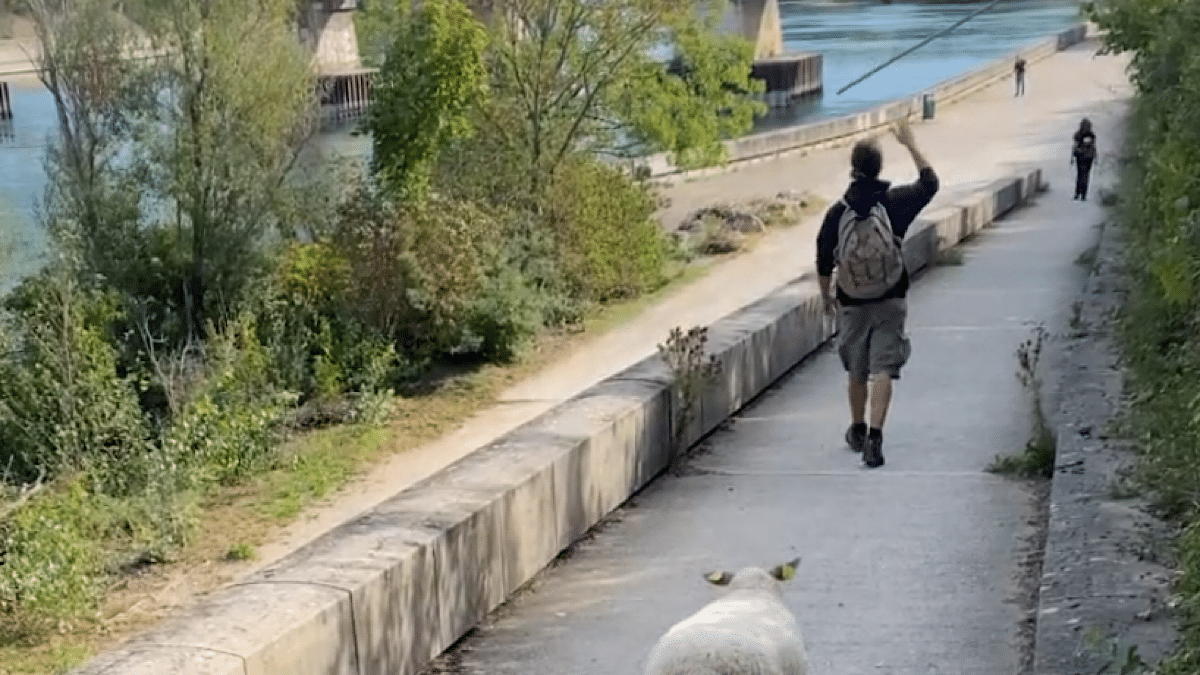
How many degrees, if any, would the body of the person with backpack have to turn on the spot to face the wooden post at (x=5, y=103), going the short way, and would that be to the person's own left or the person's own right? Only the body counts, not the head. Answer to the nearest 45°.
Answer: approximately 45° to the person's own left

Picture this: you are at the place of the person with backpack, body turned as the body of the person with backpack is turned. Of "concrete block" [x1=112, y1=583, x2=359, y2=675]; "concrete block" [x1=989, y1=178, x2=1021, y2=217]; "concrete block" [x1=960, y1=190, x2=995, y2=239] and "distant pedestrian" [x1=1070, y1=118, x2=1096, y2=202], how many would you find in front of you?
3

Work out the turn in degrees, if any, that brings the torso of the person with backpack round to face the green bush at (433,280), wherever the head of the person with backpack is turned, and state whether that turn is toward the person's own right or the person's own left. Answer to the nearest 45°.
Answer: approximately 45° to the person's own left

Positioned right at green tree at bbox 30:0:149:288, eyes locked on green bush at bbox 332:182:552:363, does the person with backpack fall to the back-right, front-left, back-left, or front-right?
front-right

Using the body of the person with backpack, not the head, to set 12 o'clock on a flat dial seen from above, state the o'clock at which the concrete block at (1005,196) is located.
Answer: The concrete block is roughly at 12 o'clock from the person with backpack.

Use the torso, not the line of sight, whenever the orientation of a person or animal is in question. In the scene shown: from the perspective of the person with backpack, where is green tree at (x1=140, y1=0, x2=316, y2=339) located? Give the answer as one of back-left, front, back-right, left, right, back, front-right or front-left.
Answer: front-left

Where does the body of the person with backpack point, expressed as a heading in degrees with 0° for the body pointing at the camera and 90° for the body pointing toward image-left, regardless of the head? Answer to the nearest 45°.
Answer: approximately 180°

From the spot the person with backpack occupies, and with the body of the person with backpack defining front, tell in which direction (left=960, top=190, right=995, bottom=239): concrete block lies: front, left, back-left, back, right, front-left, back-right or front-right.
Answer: front

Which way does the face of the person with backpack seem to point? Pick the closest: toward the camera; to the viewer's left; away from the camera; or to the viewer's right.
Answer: away from the camera

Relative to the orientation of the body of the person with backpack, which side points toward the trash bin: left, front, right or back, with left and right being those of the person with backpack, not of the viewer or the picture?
front

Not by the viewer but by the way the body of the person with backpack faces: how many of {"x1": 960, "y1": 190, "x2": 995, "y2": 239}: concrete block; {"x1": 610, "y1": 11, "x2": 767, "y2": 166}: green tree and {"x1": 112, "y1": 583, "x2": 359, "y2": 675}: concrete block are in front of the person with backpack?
2

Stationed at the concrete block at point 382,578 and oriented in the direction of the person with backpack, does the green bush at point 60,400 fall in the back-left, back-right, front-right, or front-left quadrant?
front-left

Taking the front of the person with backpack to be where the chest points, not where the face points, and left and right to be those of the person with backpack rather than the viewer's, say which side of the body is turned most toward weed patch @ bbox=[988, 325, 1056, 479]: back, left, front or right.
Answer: right

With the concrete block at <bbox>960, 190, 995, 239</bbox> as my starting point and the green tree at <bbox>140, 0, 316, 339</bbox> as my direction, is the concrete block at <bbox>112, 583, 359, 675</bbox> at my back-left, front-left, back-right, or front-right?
front-left

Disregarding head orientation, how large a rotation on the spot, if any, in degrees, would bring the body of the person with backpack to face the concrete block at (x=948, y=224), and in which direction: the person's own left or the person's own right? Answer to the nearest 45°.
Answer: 0° — they already face it

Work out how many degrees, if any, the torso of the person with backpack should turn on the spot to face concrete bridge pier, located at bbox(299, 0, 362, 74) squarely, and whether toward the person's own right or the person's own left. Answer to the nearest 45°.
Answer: approximately 45° to the person's own left

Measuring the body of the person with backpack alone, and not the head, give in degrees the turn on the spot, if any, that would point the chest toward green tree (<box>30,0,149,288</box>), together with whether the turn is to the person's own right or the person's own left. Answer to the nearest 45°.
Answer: approximately 45° to the person's own left

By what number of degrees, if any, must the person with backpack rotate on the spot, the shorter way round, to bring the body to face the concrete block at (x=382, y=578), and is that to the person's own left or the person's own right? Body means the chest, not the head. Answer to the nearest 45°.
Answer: approximately 135° to the person's own left

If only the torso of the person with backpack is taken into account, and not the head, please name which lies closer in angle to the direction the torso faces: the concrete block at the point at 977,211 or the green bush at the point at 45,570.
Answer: the concrete block

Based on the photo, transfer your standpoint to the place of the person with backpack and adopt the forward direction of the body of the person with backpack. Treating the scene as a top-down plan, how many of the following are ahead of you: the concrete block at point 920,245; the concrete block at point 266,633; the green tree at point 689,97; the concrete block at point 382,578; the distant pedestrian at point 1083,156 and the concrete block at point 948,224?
4

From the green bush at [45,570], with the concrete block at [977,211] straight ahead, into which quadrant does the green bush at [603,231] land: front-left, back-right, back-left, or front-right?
front-left
